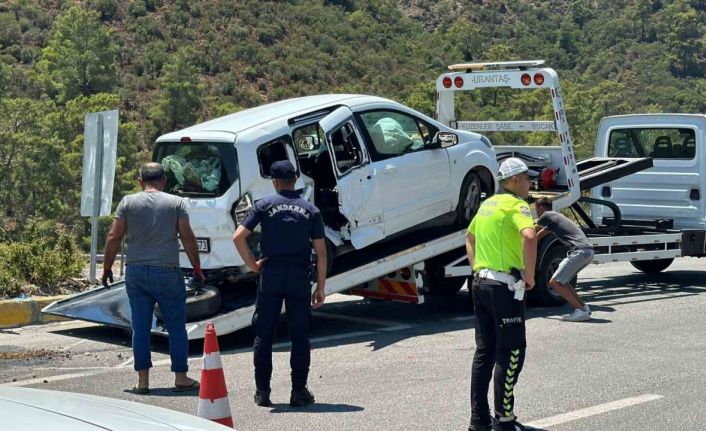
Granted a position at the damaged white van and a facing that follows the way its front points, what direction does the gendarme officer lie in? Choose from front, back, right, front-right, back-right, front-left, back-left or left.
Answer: back-right

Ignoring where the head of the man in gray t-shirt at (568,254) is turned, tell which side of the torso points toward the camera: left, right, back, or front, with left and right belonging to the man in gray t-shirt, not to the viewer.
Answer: left

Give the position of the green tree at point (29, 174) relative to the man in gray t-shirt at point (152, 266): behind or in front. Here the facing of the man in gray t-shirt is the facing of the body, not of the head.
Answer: in front

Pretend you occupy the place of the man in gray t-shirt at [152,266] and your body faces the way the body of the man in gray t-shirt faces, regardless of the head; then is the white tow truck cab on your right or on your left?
on your right

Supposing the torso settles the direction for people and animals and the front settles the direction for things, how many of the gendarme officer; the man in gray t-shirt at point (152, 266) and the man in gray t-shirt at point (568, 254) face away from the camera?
2

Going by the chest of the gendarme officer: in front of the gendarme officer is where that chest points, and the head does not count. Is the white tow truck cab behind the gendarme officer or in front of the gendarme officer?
in front

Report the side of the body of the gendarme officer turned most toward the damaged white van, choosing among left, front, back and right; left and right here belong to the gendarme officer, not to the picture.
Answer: front

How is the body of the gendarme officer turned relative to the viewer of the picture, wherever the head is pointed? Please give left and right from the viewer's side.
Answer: facing away from the viewer

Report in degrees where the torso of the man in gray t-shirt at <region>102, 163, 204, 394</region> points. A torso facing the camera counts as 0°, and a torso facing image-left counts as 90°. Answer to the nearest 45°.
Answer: approximately 180°

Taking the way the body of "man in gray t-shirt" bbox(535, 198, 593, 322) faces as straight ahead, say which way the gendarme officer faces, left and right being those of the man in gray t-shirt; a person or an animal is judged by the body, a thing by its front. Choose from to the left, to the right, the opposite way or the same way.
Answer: to the right

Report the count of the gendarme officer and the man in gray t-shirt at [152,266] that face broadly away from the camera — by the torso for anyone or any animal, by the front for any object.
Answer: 2

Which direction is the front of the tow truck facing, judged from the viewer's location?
facing away from the viewer and to the right of the viewer

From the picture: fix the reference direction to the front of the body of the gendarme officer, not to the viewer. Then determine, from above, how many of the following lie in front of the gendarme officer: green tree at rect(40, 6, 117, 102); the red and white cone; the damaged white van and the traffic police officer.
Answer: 2

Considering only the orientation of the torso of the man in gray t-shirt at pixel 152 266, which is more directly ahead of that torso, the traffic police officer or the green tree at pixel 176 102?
the green tree

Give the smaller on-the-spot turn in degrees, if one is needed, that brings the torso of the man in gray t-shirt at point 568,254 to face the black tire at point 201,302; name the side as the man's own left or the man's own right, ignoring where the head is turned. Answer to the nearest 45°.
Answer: approximately 45° to the man's own left
